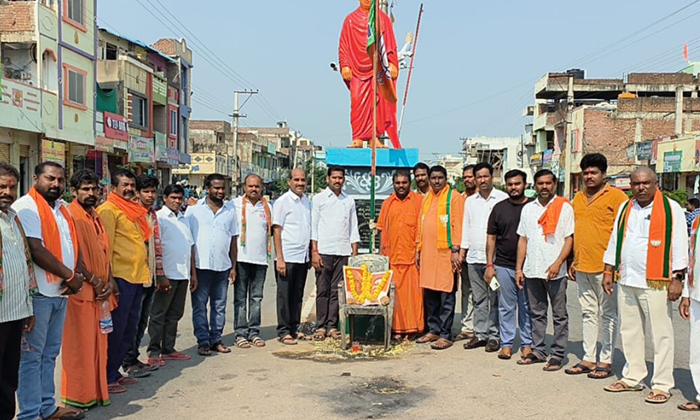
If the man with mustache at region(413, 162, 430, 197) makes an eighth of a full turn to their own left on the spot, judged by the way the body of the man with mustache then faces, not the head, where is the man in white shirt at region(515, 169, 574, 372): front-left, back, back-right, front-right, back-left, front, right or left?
front

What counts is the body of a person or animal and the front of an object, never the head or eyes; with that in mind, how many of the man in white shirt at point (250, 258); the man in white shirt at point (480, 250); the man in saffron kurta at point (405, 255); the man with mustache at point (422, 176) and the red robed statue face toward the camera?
5

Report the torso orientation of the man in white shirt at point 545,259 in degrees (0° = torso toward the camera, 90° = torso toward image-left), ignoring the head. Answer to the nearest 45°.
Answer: approximately 45°

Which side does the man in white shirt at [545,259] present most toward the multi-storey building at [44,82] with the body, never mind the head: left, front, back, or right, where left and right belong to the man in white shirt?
right

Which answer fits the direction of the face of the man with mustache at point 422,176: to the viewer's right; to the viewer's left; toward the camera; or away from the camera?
toward the camera

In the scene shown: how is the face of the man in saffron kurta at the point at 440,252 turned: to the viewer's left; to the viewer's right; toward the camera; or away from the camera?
toward the camera

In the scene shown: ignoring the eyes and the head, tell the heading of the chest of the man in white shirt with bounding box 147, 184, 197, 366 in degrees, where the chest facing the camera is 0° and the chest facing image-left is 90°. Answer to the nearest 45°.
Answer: approximately 315°

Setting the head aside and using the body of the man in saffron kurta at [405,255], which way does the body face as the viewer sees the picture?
toward the camera

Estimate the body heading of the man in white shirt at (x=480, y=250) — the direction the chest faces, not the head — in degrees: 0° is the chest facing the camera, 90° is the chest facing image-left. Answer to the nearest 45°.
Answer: approximately 0°

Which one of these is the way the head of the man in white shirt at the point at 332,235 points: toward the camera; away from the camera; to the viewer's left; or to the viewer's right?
toward the camera

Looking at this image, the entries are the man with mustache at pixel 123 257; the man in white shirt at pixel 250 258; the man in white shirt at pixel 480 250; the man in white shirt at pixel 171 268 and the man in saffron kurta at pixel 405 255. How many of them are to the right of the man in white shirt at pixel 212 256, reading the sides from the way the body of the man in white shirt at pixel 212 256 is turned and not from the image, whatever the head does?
2

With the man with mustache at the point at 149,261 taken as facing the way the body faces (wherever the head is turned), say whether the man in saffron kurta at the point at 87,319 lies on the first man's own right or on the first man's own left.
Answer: on the first man's own right

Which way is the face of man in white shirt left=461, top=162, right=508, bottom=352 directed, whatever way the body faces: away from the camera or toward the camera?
toward the camera

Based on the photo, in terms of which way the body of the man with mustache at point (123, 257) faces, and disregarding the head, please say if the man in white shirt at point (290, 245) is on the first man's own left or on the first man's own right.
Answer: on the first man's own left

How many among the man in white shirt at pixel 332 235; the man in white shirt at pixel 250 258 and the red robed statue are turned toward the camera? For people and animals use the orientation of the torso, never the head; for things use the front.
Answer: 3

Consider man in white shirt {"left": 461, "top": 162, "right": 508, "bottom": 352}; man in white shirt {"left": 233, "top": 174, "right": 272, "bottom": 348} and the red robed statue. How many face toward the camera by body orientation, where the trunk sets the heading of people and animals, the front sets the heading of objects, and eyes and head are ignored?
3
